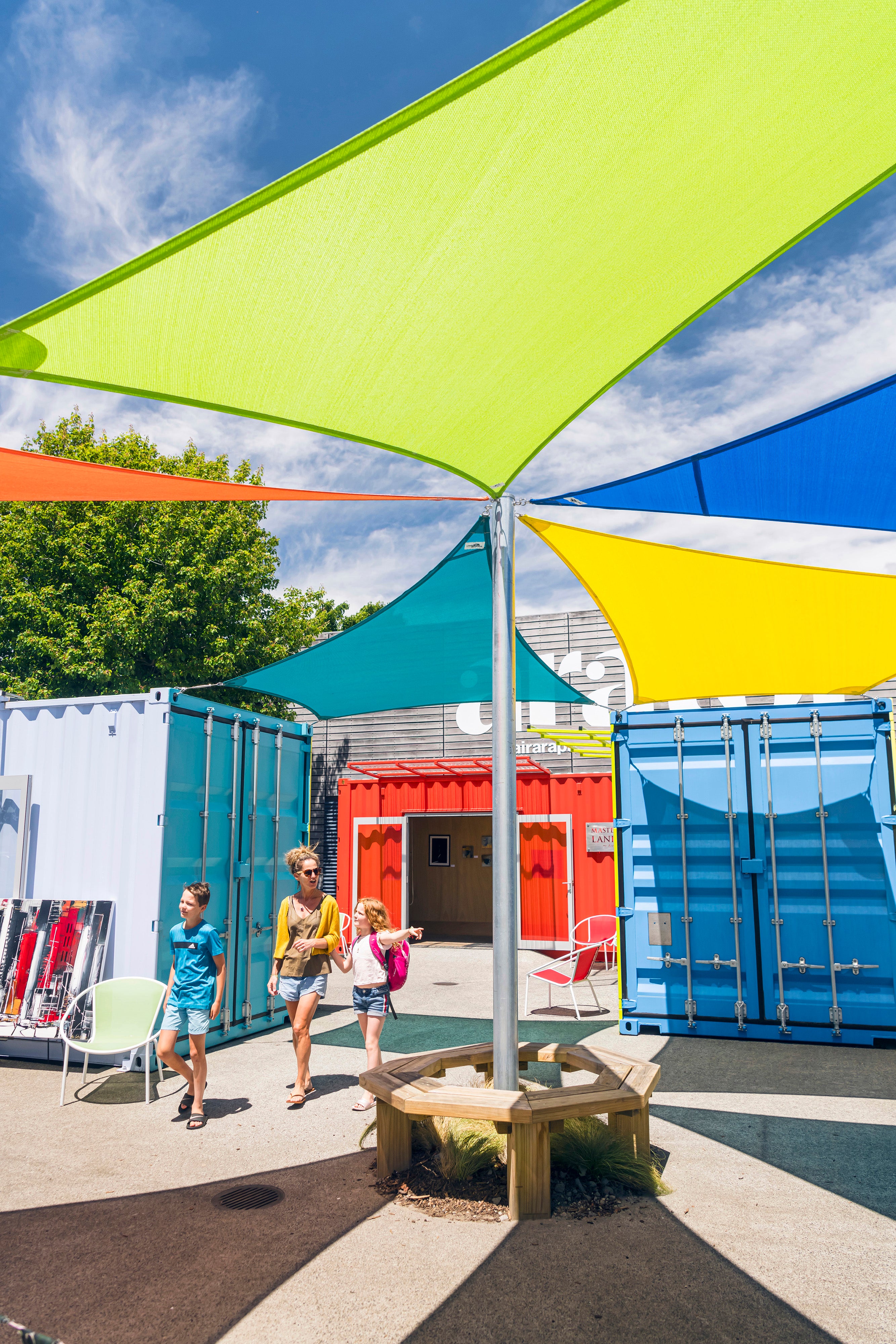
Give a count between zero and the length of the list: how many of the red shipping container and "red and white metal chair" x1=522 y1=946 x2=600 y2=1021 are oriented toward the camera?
1

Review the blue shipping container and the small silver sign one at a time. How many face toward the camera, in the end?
2

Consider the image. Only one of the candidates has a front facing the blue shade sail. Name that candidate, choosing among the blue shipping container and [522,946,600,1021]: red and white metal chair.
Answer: the blue shipping container

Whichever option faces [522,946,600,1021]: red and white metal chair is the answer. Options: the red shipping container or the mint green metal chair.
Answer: the red shipping container

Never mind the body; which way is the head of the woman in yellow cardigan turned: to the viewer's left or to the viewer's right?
to the viewer's right

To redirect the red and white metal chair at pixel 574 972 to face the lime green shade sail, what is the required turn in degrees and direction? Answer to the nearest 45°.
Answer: approximately 90° to its left

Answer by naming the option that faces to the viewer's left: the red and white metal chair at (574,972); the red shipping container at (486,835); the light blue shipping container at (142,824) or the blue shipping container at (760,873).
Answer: the red and white metal chair

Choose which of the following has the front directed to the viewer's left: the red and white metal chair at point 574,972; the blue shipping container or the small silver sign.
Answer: the red and white metal chair

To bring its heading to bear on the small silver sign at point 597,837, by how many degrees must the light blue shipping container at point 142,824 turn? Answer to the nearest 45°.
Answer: approximately 90° to its left

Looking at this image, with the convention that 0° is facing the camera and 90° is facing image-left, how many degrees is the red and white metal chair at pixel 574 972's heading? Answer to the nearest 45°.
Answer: approximately 90°

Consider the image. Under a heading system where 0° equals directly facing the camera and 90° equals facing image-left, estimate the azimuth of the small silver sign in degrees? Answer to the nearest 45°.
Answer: approximately 0°

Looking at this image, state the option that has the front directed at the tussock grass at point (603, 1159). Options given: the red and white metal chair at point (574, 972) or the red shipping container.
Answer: the red shipping container
